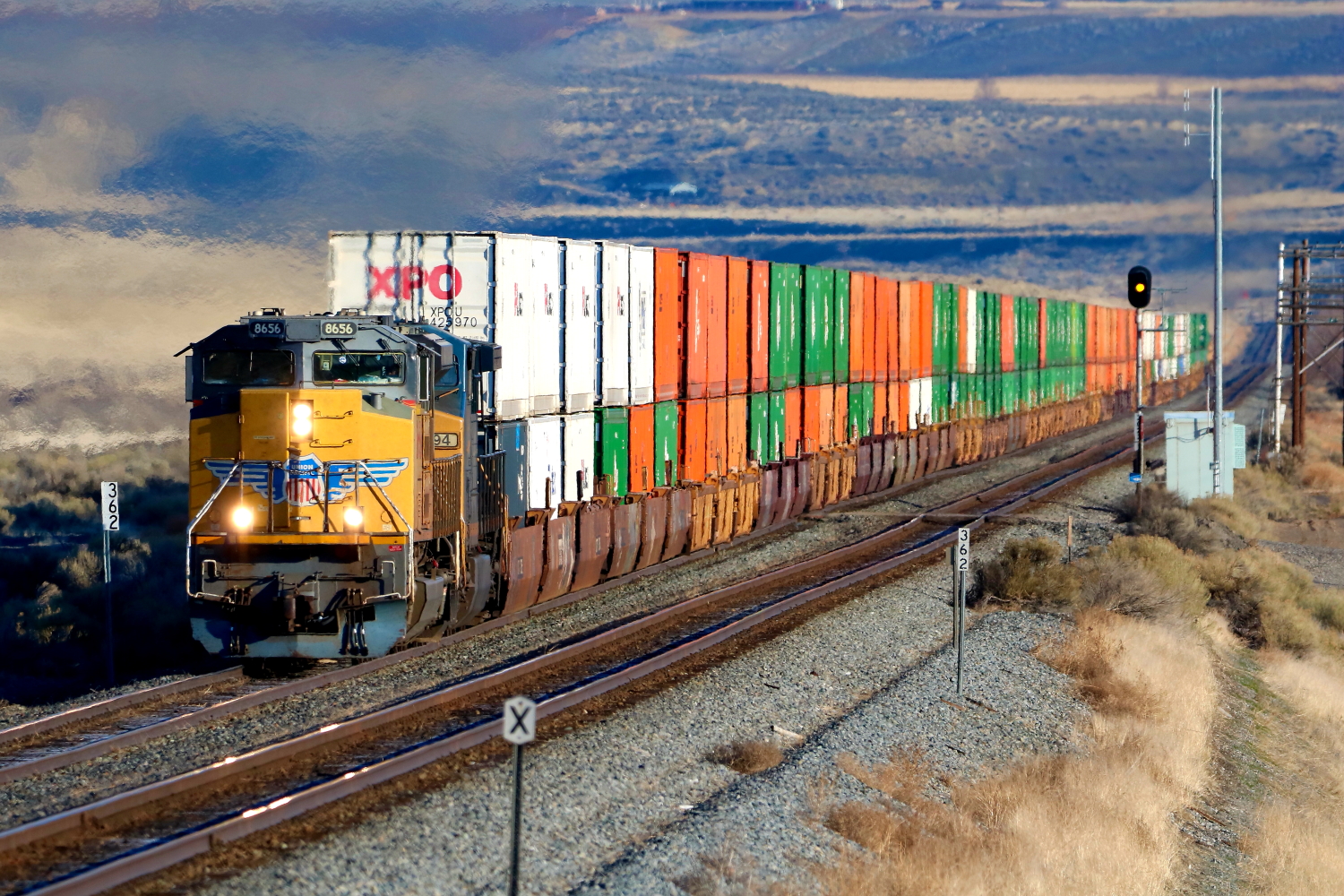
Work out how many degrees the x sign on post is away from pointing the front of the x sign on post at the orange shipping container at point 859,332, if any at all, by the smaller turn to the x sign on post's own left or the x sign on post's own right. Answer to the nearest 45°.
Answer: approximately 180°

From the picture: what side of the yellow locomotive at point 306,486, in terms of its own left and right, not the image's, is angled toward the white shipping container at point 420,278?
back

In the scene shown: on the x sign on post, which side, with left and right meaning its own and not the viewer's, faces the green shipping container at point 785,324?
back

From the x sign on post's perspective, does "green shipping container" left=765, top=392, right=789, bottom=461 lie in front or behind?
behind

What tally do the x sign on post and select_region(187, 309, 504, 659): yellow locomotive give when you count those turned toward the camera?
2

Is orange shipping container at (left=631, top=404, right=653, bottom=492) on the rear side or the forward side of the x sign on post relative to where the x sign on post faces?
on the rear side

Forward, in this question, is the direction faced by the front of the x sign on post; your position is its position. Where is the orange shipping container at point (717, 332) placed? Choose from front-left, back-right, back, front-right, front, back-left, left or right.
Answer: back

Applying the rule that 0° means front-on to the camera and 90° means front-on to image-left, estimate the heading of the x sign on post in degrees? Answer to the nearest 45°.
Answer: approximately 0°

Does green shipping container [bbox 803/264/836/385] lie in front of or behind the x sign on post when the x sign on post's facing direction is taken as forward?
behind

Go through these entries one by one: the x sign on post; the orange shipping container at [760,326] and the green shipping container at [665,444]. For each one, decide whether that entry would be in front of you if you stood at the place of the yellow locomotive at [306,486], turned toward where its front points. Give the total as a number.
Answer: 1

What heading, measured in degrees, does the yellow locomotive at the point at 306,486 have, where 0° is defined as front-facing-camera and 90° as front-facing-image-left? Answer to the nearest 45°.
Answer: approximately 0°

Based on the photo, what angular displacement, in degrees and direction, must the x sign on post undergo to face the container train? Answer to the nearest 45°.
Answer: approximately 180°

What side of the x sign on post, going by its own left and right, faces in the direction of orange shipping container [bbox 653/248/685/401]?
back
